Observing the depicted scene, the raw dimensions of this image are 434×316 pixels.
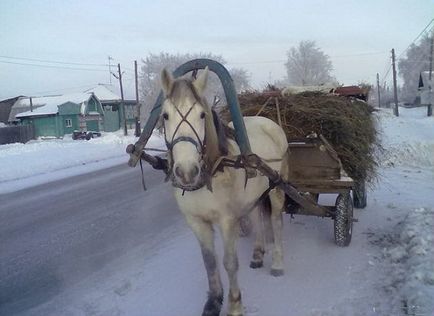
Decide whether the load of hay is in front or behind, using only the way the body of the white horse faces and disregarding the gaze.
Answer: behind

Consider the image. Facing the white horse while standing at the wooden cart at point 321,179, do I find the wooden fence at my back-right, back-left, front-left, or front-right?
back-right

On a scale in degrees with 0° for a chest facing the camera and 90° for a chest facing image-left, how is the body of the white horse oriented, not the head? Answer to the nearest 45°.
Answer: approximately 45°

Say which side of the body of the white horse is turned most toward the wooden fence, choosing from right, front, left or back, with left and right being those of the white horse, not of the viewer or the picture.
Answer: right

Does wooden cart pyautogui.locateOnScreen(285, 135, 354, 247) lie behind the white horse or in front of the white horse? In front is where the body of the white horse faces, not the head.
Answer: behind

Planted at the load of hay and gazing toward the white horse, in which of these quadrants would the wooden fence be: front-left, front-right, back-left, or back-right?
back-right

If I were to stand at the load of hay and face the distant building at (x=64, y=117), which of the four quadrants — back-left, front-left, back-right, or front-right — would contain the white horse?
back-left

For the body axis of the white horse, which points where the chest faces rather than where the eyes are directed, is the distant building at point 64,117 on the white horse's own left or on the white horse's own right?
on the white horse's own right
